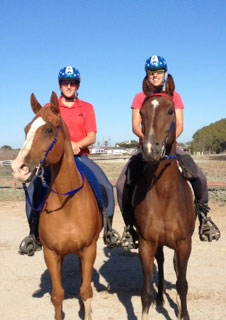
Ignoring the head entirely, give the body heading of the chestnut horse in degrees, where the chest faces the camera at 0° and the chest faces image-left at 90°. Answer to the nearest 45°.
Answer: approximately 0°

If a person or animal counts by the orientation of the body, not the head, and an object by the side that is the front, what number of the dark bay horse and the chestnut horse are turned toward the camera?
2

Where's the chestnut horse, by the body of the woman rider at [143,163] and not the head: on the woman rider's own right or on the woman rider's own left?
on the woman rider's own right

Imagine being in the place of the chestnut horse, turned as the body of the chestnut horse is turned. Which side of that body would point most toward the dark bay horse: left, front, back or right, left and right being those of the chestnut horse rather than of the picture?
left

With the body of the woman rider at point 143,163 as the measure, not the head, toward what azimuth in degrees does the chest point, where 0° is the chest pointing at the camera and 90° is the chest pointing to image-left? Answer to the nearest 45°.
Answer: approximately 0°

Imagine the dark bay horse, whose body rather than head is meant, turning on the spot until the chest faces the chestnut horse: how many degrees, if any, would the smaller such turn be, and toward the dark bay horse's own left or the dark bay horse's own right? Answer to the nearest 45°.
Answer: approximately 90° to the dark bay horse's own right

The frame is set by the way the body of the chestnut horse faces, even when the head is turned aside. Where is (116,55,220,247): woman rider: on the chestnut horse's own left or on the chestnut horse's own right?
on the chestnut horse's own left

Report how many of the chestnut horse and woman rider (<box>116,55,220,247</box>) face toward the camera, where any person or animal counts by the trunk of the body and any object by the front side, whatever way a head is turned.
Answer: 2
